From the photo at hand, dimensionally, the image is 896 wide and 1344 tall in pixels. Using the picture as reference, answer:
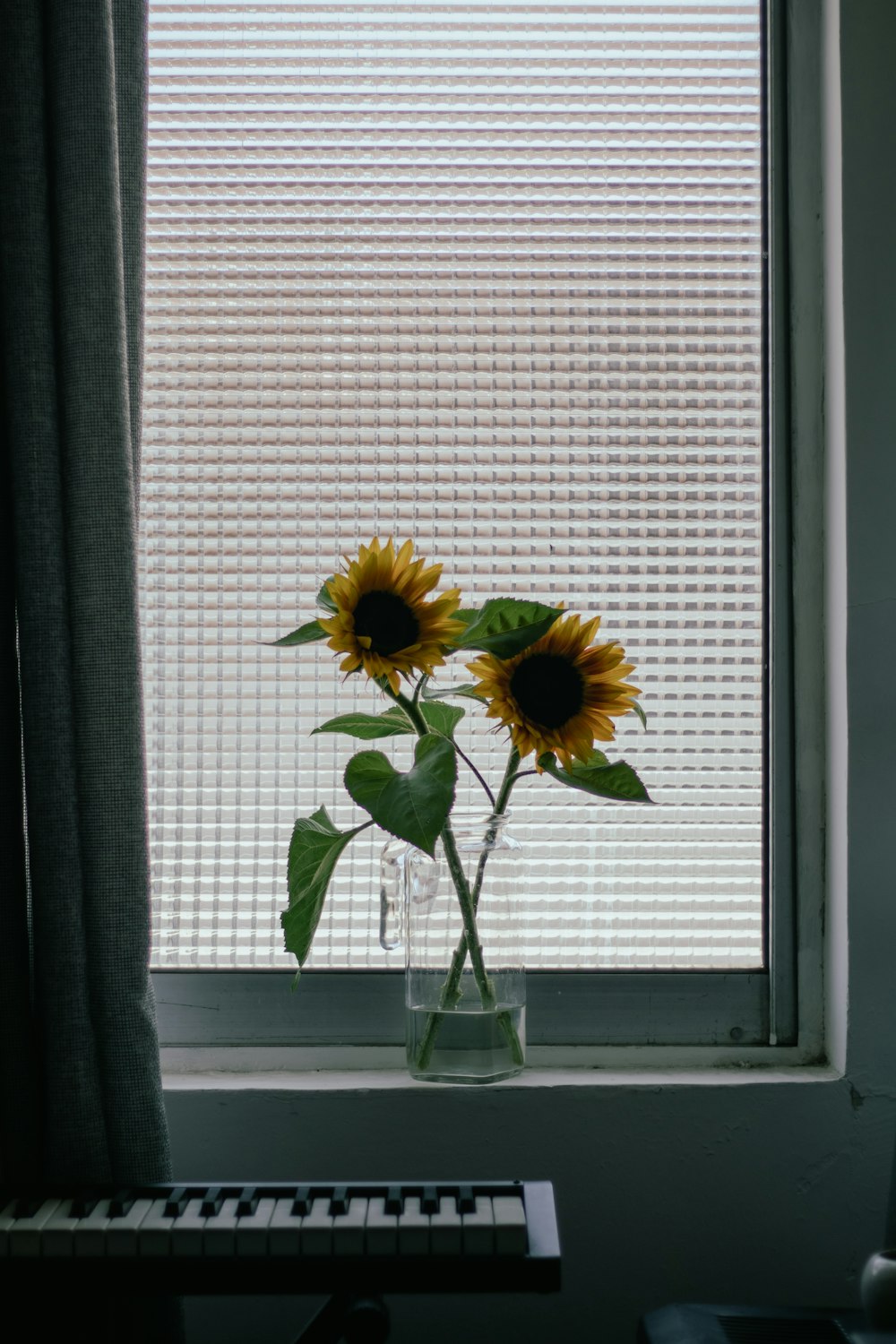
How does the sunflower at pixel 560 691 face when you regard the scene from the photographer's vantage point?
facing the viewer

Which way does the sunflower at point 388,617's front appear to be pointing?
toward the camera

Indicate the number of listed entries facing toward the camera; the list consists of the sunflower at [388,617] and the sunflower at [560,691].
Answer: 2
